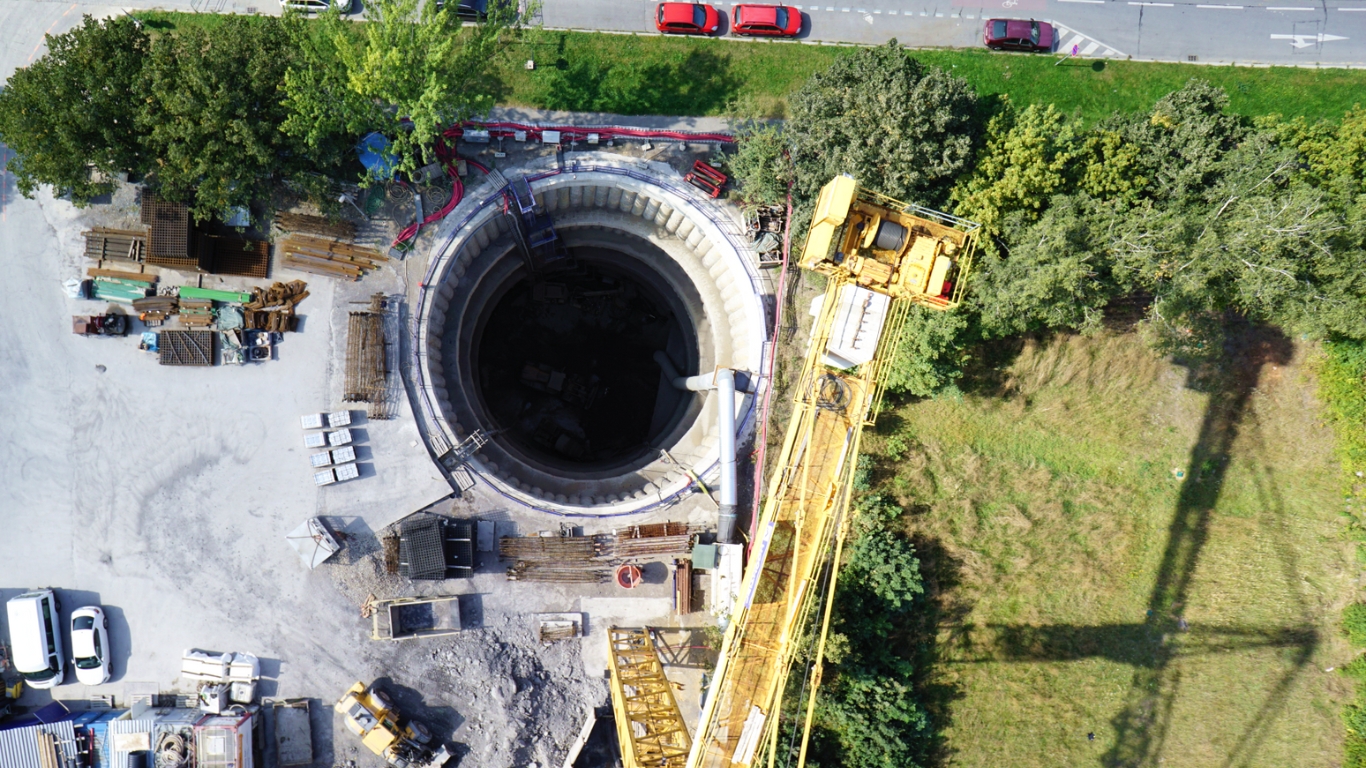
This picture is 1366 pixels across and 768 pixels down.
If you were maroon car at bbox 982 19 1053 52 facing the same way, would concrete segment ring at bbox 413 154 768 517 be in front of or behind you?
behind

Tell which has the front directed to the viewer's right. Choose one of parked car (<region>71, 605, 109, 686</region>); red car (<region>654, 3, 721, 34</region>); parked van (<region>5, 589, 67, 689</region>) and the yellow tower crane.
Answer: the red car

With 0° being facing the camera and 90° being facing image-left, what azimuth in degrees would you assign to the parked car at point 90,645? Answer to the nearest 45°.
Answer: approximately 0°

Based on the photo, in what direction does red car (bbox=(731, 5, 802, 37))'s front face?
to the viewer's right

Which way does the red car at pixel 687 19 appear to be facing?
to the viewer's right

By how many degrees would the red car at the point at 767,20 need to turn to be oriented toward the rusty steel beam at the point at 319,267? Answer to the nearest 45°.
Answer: approximately 180°
